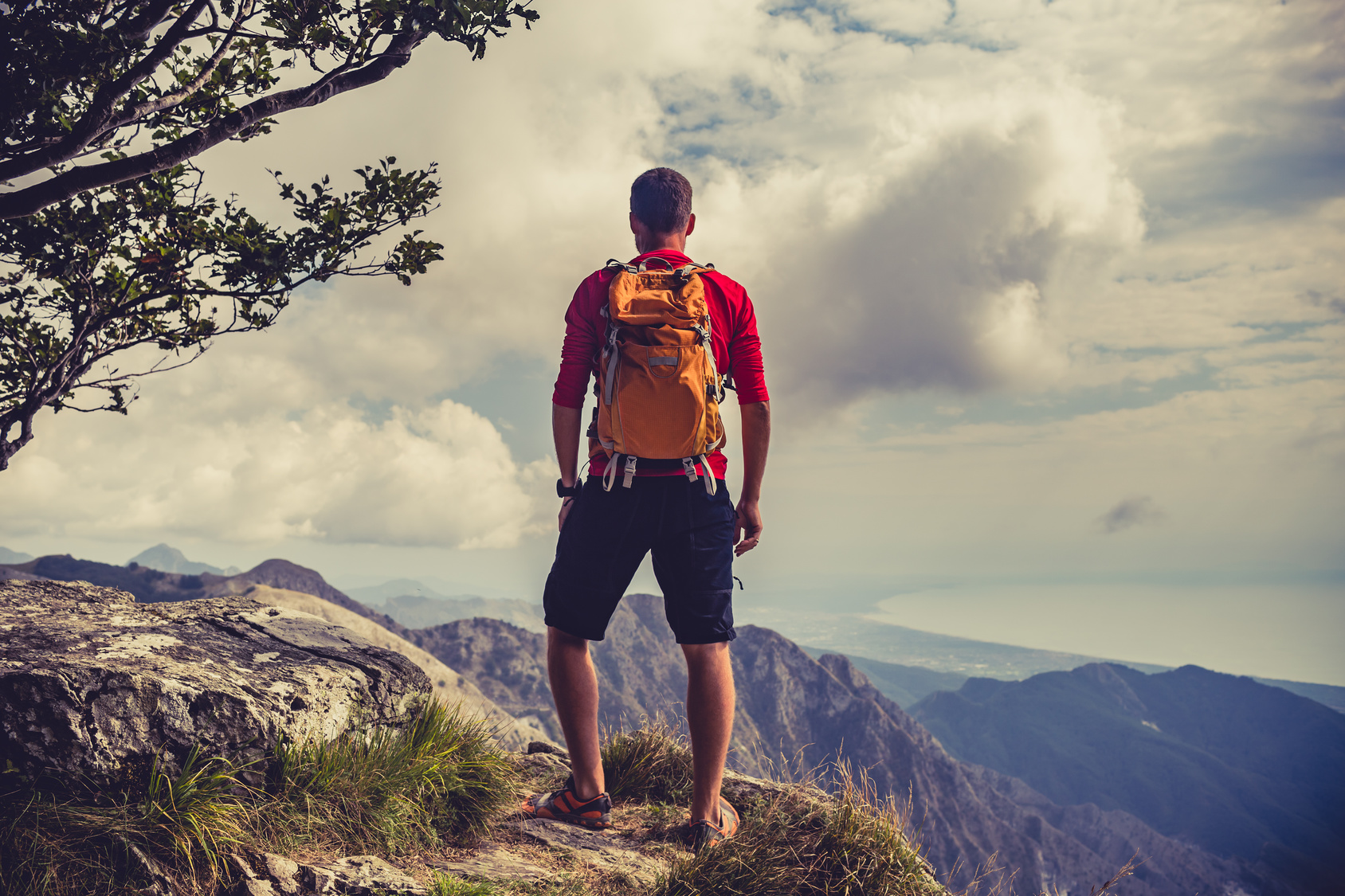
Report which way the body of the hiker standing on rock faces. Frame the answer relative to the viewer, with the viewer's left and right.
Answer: facing away from the viewer

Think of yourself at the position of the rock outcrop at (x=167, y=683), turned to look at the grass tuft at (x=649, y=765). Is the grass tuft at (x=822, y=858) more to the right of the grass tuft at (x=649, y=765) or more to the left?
right

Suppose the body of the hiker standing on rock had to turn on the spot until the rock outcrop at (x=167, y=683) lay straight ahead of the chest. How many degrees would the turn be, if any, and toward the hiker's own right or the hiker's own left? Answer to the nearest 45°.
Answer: approximately 90° to the hiker's own left

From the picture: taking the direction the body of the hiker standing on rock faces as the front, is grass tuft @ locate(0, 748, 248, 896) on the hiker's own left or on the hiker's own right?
on the hiker's own left
